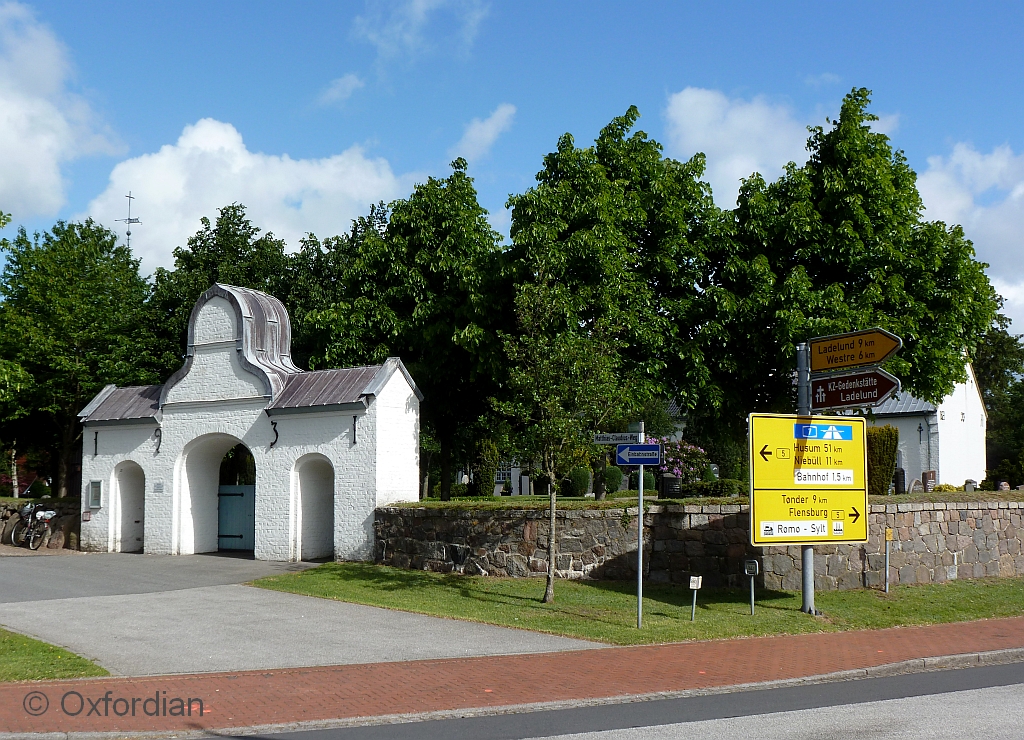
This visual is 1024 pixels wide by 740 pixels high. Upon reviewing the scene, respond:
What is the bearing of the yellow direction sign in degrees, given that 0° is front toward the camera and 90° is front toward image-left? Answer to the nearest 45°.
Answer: approximately 0°

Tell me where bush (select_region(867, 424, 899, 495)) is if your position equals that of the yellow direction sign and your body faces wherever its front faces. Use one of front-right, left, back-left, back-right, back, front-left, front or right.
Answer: back

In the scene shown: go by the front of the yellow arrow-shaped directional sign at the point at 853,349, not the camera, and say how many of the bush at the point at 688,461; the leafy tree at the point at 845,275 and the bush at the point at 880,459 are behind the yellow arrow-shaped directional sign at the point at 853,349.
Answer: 3

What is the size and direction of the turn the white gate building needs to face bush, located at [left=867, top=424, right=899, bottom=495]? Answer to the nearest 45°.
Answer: approximately 135° to its left

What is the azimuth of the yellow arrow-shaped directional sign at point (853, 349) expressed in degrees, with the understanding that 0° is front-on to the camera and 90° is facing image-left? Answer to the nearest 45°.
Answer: approximately 0°

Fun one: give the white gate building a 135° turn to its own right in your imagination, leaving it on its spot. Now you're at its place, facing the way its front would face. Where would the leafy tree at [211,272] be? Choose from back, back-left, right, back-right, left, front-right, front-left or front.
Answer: front

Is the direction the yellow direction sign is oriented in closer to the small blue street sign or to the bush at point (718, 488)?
the small blue street sign
